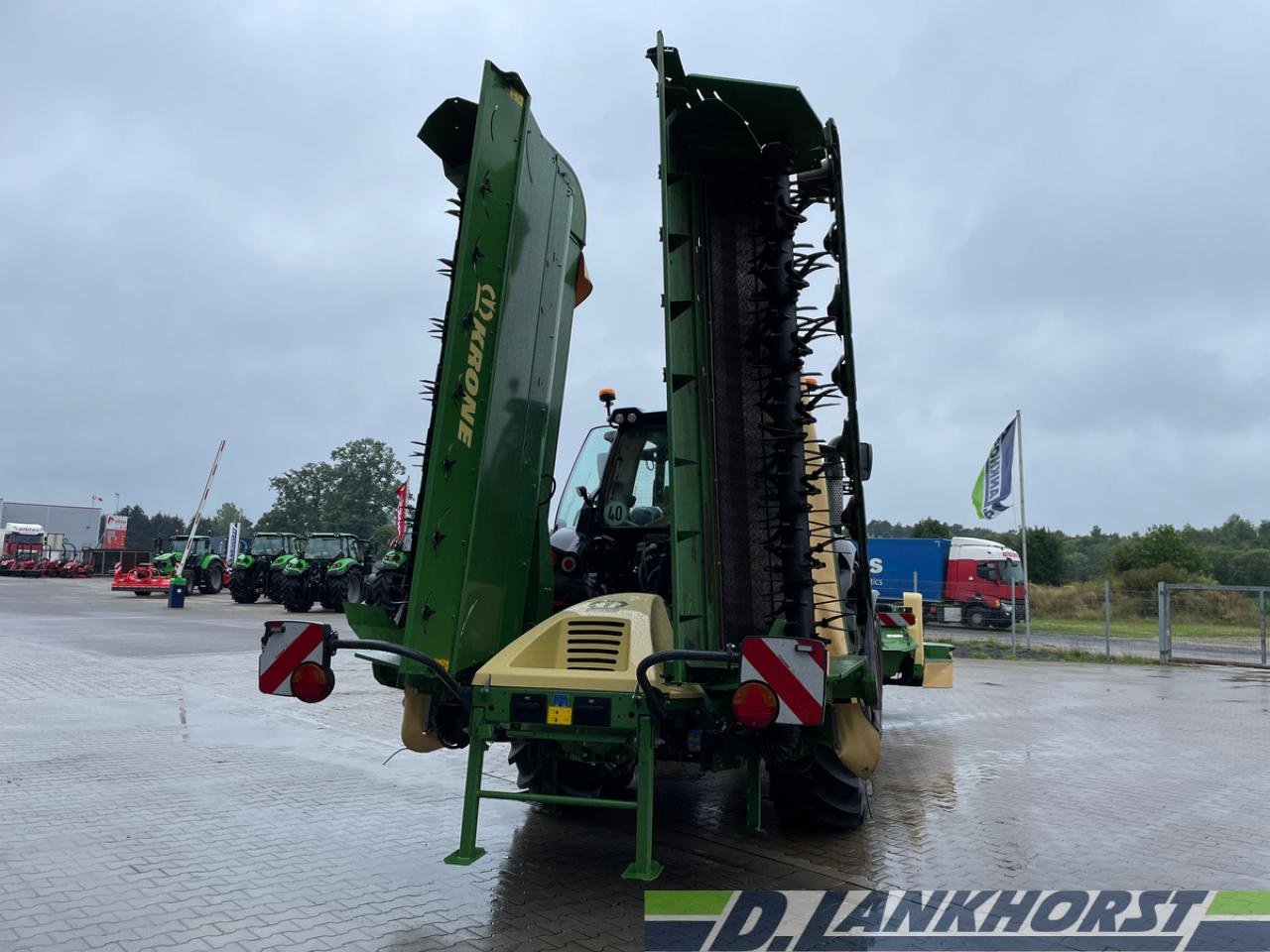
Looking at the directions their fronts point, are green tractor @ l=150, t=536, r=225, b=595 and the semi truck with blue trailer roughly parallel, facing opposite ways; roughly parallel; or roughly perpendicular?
roughly perpendicular

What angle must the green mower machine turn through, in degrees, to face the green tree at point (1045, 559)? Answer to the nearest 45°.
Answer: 0° — it already faces it

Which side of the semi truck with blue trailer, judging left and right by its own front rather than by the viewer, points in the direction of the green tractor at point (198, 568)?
back

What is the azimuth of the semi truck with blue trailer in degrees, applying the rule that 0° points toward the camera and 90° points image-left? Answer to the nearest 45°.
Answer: approximately 270°

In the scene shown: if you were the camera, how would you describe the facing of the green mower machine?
facing away from the viewer and to the right of the viewer

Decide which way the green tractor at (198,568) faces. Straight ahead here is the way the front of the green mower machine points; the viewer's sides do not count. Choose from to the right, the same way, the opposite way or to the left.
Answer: the opposite way

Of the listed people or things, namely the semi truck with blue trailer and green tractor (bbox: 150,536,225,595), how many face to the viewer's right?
1

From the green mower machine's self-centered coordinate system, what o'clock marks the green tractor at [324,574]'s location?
The green tractor is roughly at 10 o'clock from the green mower machine.

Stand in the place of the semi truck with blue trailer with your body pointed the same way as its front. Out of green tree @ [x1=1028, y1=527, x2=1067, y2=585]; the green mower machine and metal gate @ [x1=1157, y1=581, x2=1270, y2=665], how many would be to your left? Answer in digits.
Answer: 1

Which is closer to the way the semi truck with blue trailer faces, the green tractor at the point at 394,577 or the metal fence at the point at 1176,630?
the metal fence

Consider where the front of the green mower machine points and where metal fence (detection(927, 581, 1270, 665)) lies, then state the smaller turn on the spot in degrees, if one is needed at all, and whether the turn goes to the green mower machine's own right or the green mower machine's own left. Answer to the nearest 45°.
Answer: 0° — it already faces it

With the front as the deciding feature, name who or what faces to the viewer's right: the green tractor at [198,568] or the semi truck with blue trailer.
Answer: the semi truck with blue trailer

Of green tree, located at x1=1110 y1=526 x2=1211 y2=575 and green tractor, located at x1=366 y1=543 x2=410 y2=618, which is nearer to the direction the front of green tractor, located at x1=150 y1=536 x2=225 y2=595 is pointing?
the green tractor

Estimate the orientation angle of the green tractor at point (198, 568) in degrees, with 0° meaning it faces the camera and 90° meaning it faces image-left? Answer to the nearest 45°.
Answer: approximately 45°

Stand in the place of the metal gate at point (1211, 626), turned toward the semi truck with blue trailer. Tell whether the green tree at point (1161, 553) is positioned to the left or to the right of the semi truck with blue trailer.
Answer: right
